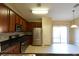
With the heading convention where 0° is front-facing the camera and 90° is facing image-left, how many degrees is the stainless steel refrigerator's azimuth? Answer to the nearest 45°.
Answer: approximately 0°
